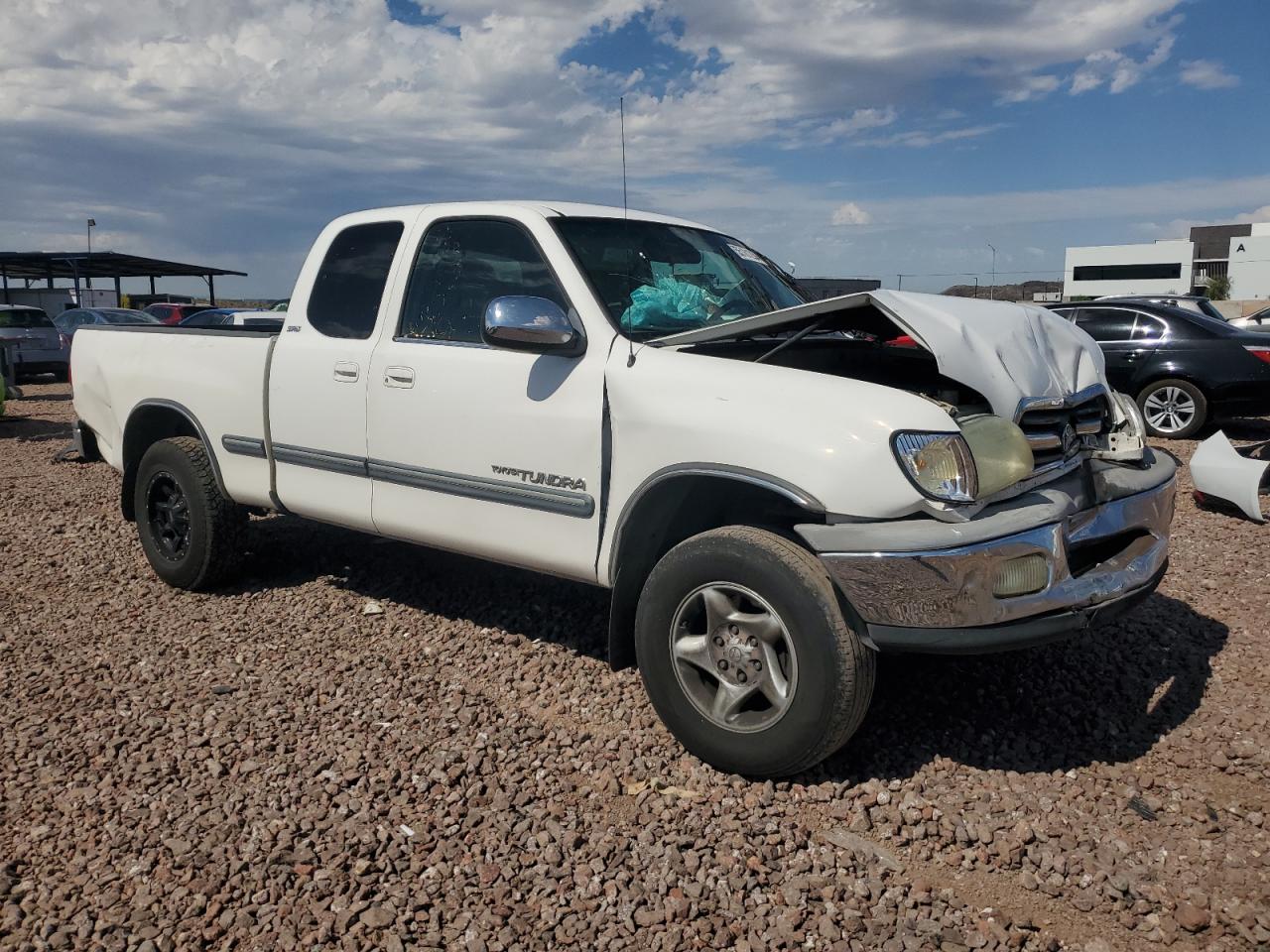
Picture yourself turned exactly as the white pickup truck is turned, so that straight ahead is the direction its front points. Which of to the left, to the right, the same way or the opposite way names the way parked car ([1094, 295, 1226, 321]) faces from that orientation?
the opposite way

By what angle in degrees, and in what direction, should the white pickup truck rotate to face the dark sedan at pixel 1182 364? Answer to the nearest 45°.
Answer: approximately 90° to its left

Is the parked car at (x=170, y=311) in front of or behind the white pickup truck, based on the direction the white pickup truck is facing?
behind

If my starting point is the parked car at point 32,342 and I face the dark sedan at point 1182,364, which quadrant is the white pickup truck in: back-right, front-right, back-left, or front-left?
front-right

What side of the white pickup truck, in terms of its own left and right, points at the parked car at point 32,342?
back

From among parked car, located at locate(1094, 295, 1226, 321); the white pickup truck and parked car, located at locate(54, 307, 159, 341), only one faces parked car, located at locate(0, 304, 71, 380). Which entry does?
parked car, located at locate(1094, 295, 1226, 321)

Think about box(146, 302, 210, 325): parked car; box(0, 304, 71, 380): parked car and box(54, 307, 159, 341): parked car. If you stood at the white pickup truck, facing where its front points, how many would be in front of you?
0

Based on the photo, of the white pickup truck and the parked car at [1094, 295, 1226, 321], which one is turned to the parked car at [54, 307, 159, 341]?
the parked car at [1094, 295, 1226, 321]

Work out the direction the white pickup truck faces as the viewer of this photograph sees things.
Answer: facing the viewer and to the right of the viewer

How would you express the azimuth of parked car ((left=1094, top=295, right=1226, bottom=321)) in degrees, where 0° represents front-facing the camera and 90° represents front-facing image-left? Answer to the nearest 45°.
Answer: approximately 90°
